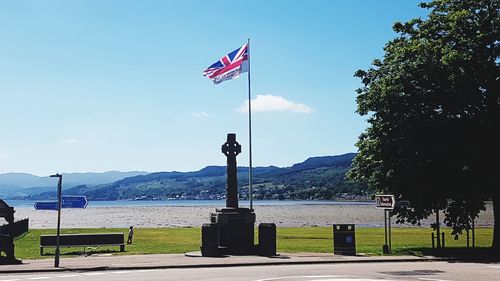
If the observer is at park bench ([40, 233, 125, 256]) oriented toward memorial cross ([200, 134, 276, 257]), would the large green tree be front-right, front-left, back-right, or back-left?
front-left

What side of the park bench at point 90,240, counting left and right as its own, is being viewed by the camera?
back

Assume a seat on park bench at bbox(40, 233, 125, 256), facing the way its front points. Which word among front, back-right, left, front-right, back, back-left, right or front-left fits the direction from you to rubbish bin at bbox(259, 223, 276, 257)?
back-right

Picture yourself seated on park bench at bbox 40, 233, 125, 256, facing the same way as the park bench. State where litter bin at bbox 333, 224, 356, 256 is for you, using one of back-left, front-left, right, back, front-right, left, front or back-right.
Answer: back-right

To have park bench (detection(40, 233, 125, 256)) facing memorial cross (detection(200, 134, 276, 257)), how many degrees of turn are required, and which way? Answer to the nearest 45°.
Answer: approximately 135° to its right
